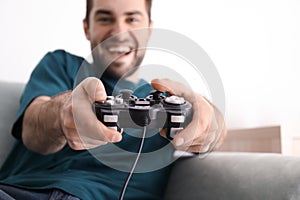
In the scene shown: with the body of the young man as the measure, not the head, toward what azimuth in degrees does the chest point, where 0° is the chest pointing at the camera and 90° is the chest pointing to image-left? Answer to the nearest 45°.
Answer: approximately 0°
